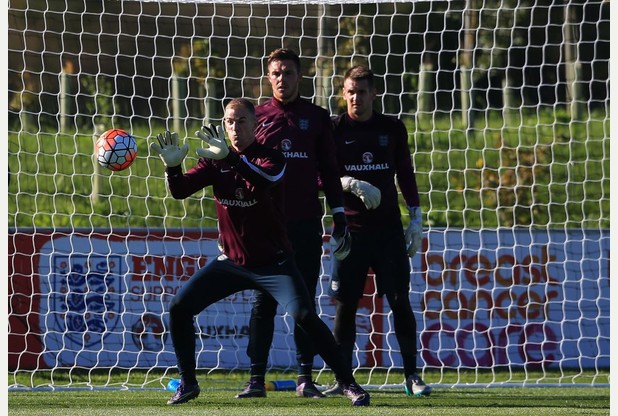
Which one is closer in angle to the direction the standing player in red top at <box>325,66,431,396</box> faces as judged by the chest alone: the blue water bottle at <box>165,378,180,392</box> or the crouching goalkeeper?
the crouching goalkeeper

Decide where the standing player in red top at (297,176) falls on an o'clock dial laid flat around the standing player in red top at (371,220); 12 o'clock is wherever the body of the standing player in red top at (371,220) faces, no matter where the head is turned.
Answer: the standing player in red top at (297,176) is roughly at 2 o'clock from the standing player in red top at (371,220).

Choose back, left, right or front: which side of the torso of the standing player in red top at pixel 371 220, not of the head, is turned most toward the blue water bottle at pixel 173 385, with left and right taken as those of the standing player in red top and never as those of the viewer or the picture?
right

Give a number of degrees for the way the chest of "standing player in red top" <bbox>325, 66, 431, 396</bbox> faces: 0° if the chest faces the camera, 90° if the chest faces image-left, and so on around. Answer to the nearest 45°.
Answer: approximately 0°

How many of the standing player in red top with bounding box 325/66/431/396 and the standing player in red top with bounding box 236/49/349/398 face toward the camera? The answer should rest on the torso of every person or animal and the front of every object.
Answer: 2

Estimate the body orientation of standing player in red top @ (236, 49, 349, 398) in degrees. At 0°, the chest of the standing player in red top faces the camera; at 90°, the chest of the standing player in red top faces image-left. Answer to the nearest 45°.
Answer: approximately 0°
